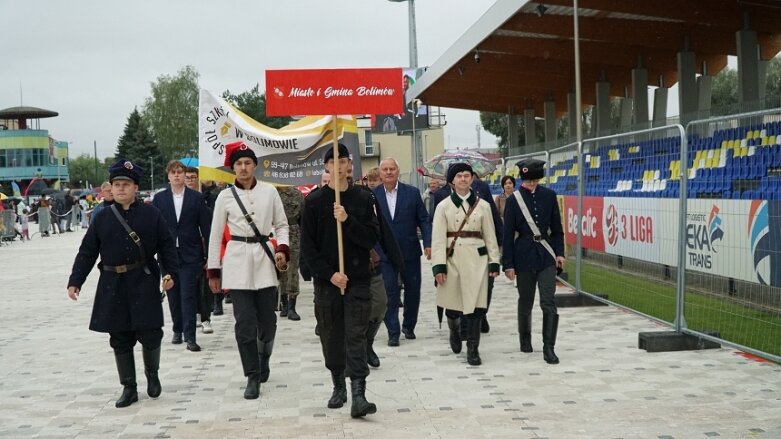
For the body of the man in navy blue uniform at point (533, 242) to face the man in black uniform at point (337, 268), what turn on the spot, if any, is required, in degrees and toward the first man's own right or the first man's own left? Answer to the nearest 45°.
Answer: approximately 45° to the first man's own right

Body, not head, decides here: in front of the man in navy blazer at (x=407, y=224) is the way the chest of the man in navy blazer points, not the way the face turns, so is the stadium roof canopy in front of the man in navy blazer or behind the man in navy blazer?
behind

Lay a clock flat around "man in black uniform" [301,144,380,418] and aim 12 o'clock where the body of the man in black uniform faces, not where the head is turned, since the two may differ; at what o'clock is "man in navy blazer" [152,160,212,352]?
The man in navy blazer is roughly at 5 o'clock from the man in black uniform.

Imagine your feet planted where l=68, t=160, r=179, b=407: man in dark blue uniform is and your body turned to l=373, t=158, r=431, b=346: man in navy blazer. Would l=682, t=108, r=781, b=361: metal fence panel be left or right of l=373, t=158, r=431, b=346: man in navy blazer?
right

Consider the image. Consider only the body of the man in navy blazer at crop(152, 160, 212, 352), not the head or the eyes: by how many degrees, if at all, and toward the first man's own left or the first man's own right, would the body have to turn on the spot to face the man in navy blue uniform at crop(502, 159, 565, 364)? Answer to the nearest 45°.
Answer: approximately 45° to the first man's own left

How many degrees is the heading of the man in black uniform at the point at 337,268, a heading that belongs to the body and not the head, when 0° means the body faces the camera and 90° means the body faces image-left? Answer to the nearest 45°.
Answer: approximately 0°
